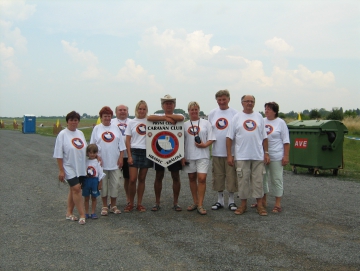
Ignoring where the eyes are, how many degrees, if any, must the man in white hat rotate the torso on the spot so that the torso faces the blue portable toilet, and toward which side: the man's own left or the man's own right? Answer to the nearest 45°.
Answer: approximately 180°

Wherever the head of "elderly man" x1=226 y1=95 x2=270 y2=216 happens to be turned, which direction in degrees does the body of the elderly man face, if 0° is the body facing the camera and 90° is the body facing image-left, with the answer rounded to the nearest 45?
approximately 0°

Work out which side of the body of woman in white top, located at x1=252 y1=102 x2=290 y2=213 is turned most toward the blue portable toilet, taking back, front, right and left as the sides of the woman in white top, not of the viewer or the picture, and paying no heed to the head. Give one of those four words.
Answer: right

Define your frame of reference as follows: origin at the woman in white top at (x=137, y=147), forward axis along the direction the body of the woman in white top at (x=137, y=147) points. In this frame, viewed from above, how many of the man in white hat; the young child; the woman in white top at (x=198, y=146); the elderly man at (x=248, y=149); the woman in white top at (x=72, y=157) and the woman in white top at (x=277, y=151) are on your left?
4
